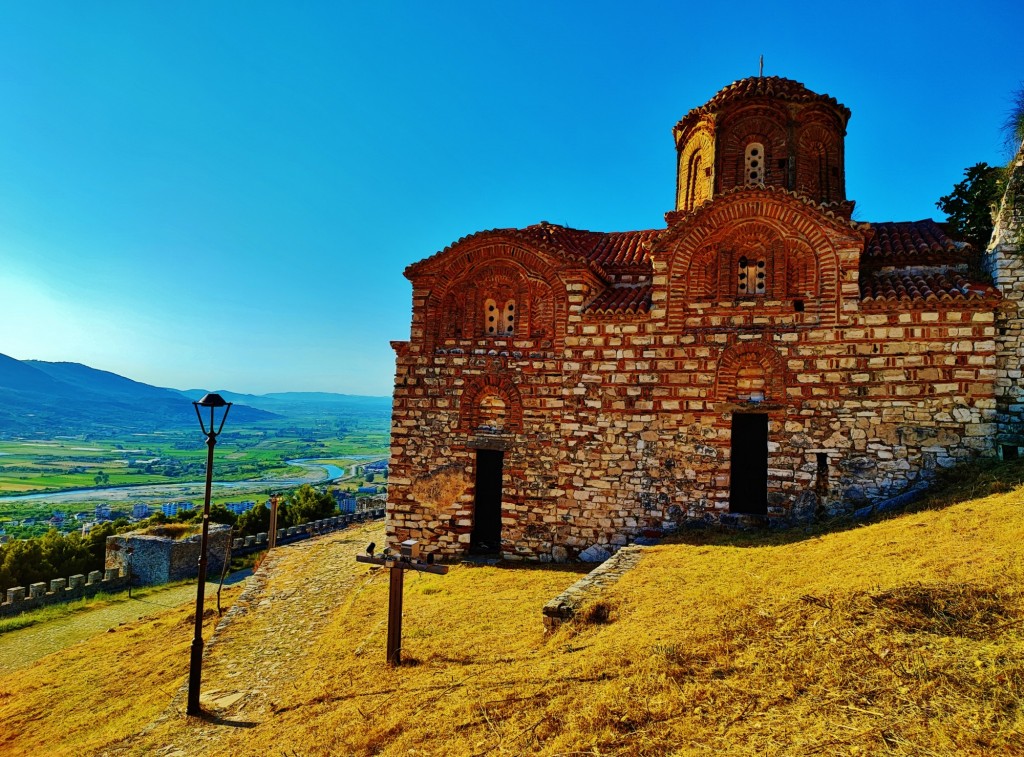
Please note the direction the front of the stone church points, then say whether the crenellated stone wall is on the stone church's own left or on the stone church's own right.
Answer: on the stone church's own right

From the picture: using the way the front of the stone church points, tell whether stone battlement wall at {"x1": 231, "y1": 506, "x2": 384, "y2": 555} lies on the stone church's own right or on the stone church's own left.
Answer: on the stone church's own right

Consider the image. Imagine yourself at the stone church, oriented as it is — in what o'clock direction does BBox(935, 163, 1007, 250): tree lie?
The tree is roughly at 8 o'clock from the stone church.

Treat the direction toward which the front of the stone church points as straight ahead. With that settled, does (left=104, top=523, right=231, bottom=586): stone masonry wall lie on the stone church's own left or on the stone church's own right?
on the stone church's own right

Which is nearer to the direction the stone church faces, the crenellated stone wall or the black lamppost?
the black lamppost

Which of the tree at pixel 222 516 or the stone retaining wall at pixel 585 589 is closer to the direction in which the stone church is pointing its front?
the stone retaining wall

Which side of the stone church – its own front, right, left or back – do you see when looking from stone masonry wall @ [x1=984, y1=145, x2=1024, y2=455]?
left

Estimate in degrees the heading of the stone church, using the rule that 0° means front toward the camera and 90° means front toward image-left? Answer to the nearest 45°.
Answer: approximately 0°

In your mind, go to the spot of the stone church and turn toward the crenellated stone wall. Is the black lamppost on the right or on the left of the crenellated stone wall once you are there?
left

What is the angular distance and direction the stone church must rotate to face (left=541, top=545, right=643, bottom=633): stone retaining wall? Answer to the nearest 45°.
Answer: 0° — it already faces it

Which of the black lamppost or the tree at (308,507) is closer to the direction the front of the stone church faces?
the black lamppost

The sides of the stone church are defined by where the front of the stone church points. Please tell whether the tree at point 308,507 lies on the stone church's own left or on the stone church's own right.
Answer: on the stone church's own right

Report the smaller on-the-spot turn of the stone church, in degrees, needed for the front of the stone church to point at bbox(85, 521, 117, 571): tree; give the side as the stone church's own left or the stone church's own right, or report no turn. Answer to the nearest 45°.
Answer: approximately 90° to the stone church's own right
